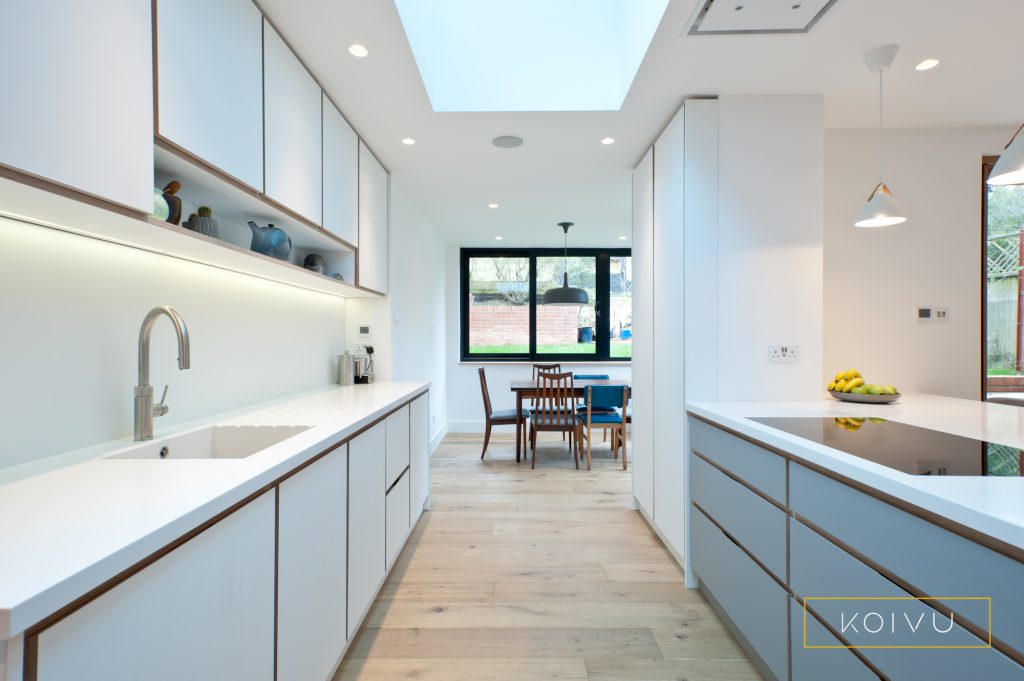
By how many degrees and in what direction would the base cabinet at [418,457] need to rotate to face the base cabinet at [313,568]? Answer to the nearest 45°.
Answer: approximately 90° to its right

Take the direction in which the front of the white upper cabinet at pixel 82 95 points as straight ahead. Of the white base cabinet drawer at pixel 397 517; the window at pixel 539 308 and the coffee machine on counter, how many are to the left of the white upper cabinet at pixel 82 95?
3

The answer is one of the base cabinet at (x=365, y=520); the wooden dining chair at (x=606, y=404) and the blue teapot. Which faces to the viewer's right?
the base cabinet

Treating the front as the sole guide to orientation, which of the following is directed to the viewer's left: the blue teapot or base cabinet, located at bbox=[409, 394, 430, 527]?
the blue teapot

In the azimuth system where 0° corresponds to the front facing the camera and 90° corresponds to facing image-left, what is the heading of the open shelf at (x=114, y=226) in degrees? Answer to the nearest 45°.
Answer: approximately 315°

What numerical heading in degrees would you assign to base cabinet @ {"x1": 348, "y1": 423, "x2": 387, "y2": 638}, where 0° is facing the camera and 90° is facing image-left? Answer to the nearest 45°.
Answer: approximately 270°

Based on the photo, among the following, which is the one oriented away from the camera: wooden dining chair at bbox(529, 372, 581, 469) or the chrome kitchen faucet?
the wooden dining chair

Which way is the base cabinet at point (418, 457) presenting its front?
to the viewer's right

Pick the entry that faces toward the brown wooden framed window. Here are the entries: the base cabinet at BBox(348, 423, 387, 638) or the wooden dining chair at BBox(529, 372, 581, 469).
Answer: the base cabinet

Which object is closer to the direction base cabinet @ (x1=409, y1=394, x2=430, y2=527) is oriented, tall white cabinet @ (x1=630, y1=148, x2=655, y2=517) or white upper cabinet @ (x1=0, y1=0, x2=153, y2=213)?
the tall white cabinet

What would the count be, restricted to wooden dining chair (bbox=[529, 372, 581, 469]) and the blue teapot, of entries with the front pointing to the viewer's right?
0
